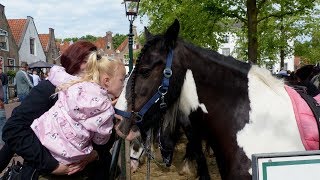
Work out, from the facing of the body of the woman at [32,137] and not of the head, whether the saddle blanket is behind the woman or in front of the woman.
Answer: in front

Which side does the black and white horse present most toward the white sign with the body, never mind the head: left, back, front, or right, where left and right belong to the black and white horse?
left

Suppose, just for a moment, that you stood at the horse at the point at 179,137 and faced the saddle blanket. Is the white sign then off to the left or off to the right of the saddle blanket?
right

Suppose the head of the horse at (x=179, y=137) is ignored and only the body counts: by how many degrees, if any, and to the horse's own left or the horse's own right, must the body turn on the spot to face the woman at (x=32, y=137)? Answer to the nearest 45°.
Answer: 0° — it already faces them

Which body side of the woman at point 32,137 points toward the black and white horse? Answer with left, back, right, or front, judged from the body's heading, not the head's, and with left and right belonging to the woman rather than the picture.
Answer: front

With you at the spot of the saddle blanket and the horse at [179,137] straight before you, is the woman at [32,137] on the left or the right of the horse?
left

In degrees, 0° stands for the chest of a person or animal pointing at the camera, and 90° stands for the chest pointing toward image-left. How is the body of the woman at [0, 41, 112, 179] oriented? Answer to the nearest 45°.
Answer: approximately 270°

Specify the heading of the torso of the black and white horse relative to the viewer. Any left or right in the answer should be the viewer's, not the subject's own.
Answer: facing to the left of the viewer

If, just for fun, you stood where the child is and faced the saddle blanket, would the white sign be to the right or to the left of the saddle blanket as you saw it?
right

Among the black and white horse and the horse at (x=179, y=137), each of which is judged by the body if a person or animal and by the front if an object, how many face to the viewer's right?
0

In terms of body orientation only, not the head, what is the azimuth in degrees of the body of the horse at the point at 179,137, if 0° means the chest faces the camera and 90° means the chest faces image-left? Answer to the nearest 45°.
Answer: approximately 45°

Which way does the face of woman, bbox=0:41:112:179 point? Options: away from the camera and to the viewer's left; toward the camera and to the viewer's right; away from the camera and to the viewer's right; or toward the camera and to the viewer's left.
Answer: away from the camera and to the viewer's right

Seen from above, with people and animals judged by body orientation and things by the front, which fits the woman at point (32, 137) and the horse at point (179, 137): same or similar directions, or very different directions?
very different directions
